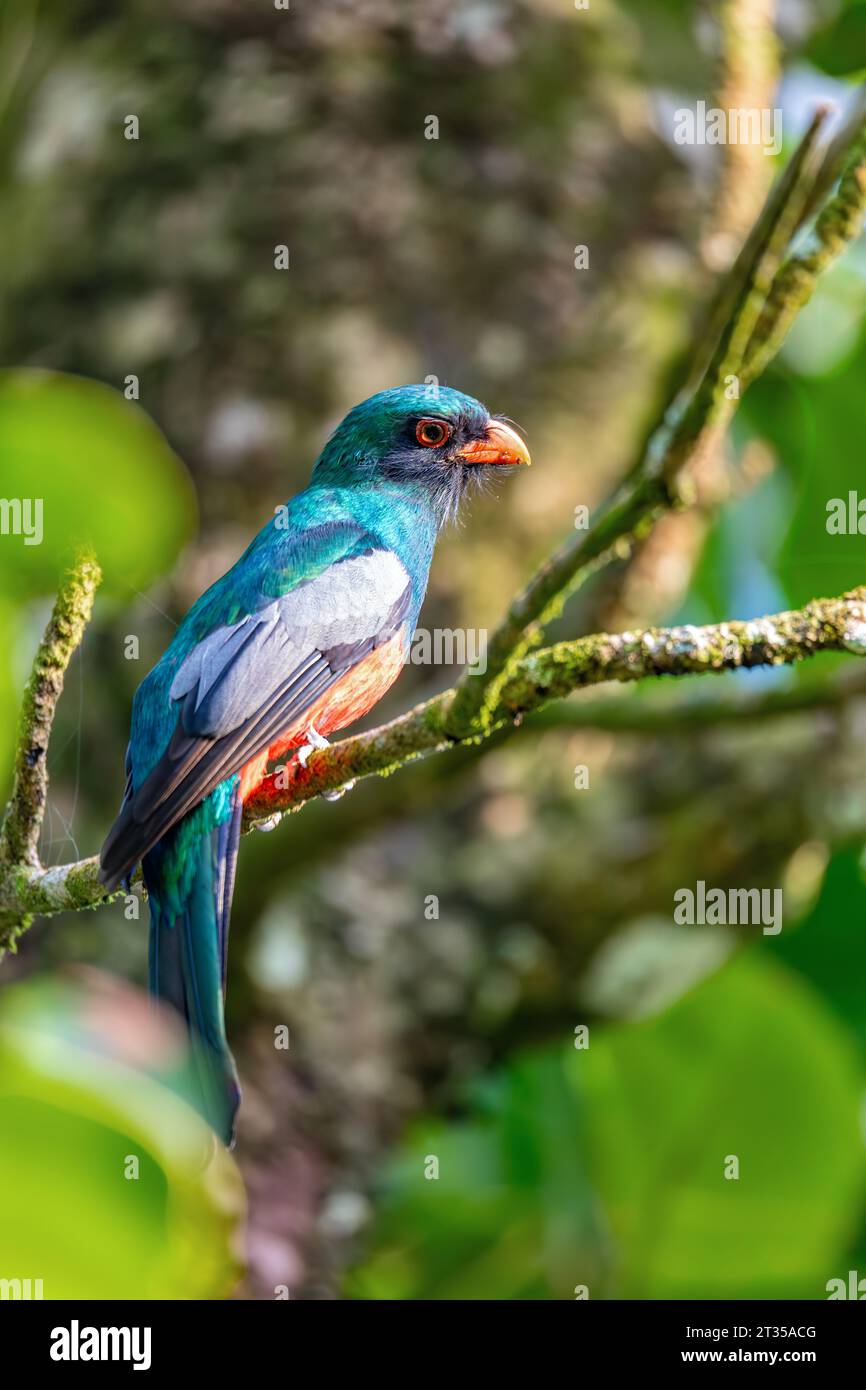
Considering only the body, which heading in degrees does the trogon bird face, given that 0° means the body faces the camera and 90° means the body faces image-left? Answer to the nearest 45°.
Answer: approximately 270°

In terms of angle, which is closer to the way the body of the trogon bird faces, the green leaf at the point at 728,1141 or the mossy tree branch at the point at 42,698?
the green leaf

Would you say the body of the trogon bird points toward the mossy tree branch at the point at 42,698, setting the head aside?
no
